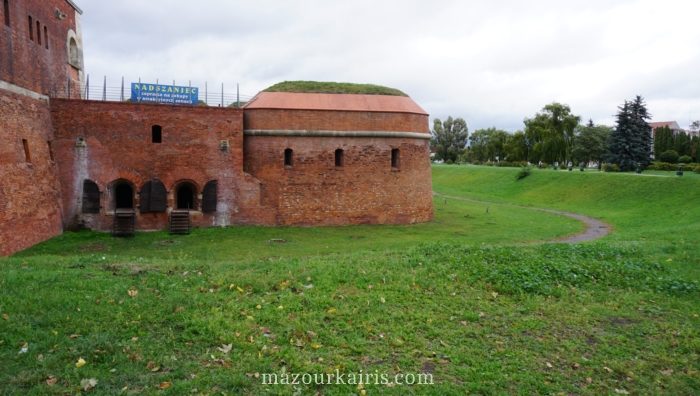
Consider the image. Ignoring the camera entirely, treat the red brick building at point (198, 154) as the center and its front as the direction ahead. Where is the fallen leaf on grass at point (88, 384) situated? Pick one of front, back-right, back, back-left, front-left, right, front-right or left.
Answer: front

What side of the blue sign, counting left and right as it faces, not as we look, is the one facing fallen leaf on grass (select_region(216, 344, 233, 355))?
front

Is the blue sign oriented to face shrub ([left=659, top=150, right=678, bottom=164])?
no

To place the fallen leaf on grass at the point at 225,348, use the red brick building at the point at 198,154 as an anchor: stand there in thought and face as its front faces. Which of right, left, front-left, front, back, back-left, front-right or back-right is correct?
front

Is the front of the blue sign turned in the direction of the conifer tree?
no

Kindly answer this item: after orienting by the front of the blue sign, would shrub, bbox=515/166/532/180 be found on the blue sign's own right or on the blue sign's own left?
on the blue sign's own left

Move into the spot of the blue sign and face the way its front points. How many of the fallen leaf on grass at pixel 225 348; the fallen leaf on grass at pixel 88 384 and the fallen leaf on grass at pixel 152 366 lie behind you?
0

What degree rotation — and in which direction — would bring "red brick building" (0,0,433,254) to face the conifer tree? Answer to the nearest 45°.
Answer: approximately 135° to its left

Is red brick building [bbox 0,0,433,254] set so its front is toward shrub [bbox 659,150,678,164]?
no

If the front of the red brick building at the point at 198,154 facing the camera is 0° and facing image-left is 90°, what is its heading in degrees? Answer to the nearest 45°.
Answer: approximately 0°

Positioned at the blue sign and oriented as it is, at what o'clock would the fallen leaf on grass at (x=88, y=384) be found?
The fallen leaf on grass is roughly at 12 o'clock from the blue sign.

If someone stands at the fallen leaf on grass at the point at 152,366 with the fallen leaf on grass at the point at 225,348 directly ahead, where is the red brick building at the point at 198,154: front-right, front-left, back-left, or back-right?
front-left

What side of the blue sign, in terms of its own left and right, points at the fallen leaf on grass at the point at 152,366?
front

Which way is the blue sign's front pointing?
toward the camera
